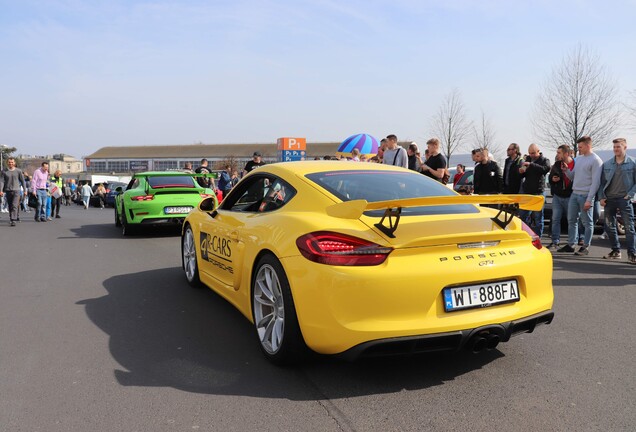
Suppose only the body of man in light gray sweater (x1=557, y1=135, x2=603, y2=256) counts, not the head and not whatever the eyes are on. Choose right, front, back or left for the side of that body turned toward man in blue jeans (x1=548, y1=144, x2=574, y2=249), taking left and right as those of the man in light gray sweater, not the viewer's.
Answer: right

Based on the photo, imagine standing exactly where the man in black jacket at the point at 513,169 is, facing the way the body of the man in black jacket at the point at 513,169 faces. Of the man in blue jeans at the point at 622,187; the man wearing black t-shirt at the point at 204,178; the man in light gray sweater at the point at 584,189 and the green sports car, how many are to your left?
2

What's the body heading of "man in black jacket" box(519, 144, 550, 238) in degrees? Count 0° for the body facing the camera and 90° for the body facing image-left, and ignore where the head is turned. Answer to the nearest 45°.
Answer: approximately 45°

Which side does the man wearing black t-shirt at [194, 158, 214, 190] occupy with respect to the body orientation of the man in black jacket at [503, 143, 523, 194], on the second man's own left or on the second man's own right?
on the second man's own right

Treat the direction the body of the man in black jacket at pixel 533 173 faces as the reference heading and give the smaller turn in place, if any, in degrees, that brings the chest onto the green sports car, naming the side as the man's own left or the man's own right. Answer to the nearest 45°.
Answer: approximately 45° to the man's own right

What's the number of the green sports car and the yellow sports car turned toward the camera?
0

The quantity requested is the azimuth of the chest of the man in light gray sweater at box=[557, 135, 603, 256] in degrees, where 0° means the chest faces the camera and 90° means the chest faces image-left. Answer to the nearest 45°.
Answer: approximately 45°

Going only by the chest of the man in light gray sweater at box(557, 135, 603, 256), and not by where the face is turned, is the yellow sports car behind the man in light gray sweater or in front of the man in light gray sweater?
in front

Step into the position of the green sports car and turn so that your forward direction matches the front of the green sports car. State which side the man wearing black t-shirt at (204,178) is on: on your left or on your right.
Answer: on your right
